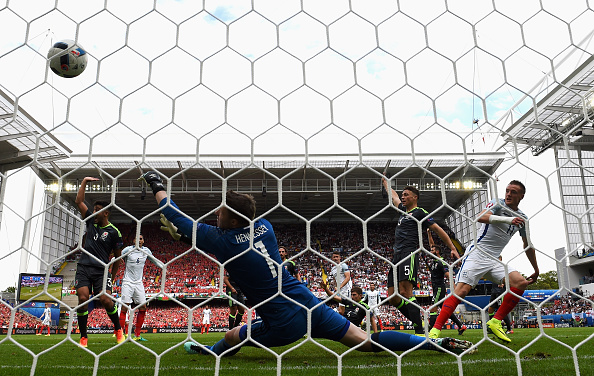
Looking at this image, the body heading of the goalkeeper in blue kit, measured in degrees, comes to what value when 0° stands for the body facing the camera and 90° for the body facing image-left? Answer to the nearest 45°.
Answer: approximately 135°

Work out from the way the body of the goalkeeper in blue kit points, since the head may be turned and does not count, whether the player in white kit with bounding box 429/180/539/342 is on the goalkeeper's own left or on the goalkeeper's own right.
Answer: on the goalkeeper's own right

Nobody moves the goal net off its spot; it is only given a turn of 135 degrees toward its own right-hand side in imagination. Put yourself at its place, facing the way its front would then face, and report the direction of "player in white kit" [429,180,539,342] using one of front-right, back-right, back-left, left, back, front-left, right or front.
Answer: left

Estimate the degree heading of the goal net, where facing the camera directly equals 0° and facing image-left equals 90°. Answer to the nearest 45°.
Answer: approximately 180°

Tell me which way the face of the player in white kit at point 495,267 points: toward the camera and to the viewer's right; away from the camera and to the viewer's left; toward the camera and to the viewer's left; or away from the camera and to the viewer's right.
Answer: toward the camera and to the viewer's left
